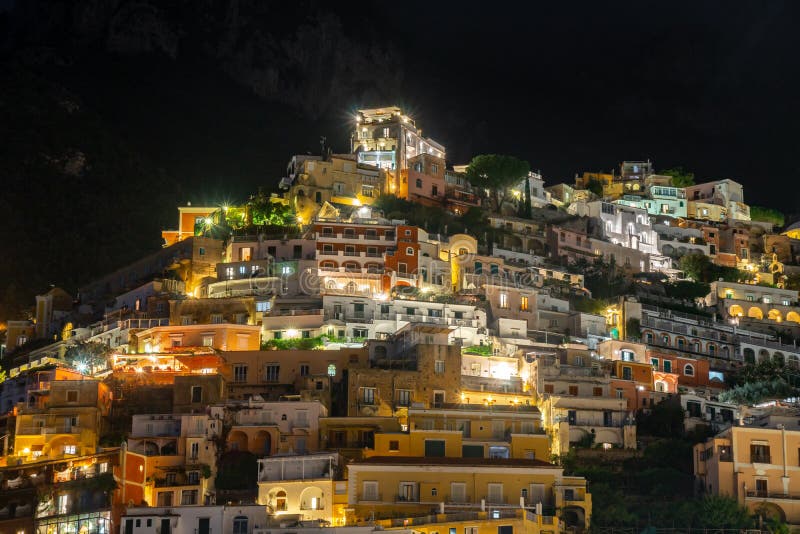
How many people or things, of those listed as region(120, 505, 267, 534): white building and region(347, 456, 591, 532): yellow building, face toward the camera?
2

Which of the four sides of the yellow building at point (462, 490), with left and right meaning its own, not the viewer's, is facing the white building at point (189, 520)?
right

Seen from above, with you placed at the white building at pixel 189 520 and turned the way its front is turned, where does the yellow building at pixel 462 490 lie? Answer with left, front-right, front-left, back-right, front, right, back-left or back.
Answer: left

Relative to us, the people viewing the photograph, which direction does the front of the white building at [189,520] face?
facing the viewer

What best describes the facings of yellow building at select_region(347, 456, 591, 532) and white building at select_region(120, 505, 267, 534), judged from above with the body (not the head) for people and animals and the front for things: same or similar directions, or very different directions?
same or similar directions

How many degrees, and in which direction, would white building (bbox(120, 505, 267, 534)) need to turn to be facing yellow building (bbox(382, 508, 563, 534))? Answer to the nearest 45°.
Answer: approximately 90° to its left
